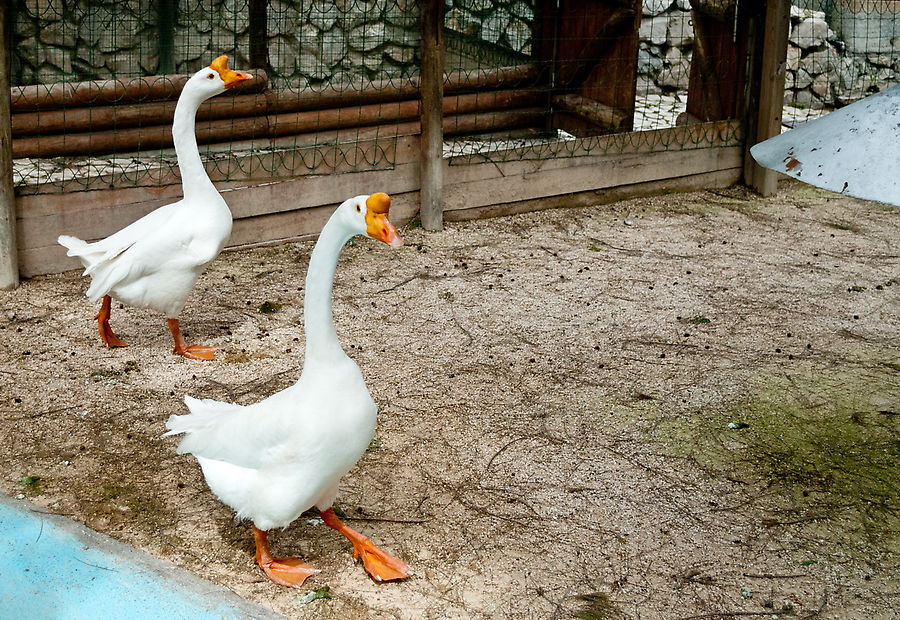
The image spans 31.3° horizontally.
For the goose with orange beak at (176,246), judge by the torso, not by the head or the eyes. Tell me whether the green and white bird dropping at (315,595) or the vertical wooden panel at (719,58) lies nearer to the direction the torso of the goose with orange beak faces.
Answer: the vertical wooden panel

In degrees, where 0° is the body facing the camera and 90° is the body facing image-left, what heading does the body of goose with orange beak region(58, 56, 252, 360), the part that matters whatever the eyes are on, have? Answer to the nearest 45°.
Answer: approximately 270°

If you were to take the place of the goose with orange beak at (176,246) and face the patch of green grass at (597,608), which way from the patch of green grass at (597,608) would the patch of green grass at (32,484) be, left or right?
right

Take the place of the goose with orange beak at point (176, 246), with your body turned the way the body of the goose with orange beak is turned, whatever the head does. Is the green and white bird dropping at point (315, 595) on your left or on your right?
on your right

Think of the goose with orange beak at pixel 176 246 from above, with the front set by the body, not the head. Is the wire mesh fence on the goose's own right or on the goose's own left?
on the goose's own left

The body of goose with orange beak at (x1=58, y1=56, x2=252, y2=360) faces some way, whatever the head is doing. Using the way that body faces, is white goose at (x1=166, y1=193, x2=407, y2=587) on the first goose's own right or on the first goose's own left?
on the first goose's own right

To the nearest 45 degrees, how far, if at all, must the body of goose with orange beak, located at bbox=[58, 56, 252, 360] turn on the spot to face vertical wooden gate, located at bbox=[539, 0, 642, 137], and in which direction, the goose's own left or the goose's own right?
approximately 45° to the goose's own left

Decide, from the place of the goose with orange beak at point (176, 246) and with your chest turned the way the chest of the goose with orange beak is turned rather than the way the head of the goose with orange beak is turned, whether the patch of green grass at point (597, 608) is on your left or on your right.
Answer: on your right

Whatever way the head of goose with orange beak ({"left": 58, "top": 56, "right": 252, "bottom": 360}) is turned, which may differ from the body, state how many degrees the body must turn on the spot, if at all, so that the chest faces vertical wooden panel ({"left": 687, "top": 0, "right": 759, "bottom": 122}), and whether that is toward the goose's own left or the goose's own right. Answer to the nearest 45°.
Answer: approximately 45° to the goose's own left
